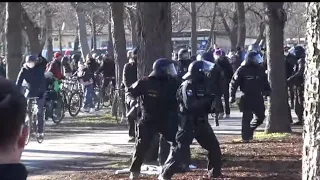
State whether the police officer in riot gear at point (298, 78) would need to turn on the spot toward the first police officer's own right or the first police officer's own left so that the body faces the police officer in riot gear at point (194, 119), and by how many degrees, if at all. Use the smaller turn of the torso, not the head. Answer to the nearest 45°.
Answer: approximately 90° to the first police officer's own left

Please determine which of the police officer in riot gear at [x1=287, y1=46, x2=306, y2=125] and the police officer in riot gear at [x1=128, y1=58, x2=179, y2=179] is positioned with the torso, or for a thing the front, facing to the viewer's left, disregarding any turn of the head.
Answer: the police officer in riot gear at [x1=287, y1=46, x2=306, y2=125]

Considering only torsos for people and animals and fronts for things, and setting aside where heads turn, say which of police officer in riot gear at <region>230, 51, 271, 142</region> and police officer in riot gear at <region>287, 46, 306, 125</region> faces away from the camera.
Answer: police officer in riot gear at <region>230, 51, 271, 142</region>

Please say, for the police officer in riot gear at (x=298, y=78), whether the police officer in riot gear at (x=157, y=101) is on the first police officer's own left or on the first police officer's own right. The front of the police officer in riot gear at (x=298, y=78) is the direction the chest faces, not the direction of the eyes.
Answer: on the first police officer's own left

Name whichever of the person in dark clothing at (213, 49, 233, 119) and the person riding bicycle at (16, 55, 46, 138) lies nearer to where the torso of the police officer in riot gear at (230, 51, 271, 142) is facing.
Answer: the person in dark clothing

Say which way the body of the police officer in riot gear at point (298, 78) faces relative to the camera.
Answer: to the viewer's left

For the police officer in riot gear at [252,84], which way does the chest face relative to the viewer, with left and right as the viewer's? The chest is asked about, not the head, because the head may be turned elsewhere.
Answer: facing away from the viewer

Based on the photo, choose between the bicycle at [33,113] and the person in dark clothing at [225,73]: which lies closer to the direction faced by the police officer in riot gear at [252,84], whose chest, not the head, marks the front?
the person in dark clothing
